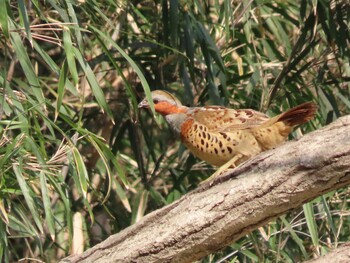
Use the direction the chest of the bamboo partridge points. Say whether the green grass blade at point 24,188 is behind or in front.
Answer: in front

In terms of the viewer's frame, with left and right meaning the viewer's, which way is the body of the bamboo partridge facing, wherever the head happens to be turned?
facing to the left of the viewer
